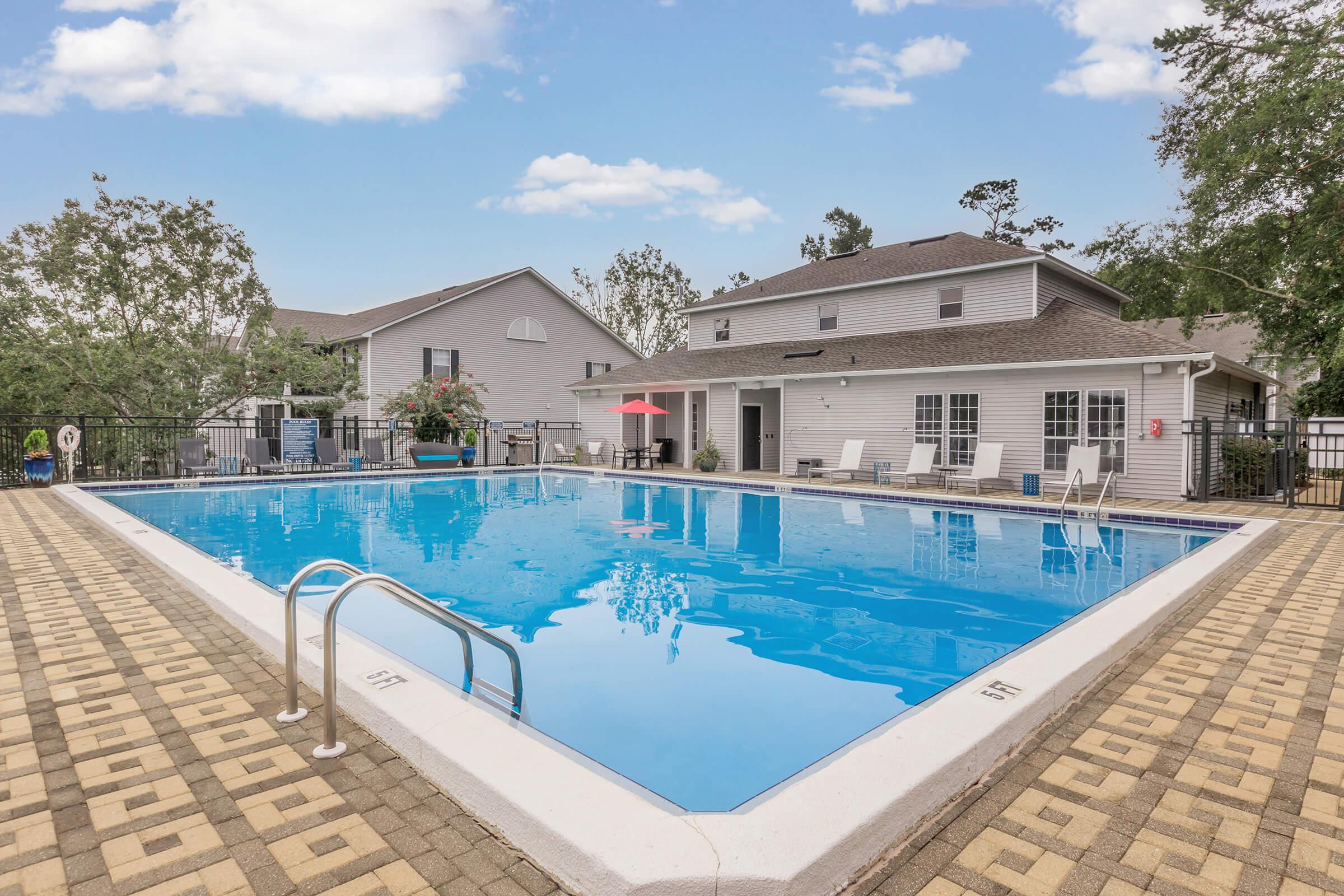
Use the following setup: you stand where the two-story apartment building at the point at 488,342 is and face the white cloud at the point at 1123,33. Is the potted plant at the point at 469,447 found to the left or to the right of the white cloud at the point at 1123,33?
right

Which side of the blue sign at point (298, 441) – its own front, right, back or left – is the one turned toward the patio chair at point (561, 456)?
left

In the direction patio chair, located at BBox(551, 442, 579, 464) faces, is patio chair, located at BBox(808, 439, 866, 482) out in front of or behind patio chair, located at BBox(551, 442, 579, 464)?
in front

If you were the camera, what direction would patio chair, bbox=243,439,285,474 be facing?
facing the viewer and to the right of the viewer

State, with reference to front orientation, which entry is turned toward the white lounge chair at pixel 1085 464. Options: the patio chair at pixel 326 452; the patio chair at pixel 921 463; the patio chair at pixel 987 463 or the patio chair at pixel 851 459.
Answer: the patio chair at pixel 326 452

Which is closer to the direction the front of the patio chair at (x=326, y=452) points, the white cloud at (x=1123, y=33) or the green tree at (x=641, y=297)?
the white cloud

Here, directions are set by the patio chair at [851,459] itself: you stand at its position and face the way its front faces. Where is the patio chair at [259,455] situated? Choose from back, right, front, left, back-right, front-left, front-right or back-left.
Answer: front-right

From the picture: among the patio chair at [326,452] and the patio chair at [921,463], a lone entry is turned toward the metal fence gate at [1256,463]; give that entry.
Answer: the patio chair at [326,452]
